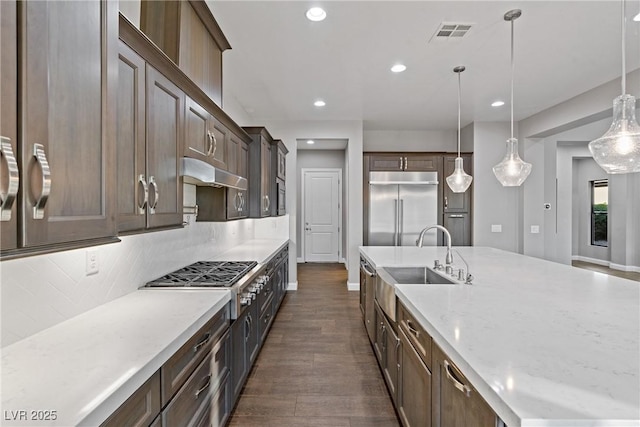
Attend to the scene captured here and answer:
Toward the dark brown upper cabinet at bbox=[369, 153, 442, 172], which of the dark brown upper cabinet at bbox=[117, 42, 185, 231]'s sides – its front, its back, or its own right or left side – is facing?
left

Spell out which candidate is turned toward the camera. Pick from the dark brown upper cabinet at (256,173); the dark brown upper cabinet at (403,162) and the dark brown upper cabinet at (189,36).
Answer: the dark brown upper cabinet at (403,162)

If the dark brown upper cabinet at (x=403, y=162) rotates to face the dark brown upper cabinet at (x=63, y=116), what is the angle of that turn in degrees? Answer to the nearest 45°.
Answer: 0° — it already faces it

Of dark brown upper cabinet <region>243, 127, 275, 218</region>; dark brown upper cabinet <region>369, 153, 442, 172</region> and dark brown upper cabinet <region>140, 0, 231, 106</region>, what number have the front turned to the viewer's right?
2

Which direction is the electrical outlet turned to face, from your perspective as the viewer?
facing the viewer and to the right of the viewer

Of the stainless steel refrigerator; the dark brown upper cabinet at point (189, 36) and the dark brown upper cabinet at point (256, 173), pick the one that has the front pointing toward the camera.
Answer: the stainless steel refrigerator

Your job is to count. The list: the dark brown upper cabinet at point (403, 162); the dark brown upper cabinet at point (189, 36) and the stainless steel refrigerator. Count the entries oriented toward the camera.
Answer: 2

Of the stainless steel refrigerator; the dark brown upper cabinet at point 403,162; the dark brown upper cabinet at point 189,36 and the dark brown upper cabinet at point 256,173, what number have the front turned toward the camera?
2

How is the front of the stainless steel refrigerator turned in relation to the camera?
facing the viewer

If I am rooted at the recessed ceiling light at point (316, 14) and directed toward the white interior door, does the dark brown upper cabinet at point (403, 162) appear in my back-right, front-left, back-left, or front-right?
front-right

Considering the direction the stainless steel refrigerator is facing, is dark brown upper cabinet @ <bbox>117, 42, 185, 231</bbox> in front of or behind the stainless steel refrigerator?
in front

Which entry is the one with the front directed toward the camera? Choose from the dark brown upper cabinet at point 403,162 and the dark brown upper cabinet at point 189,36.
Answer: the dark brown upper cabinet at point 403,162

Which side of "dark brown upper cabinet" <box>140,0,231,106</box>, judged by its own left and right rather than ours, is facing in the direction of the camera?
right

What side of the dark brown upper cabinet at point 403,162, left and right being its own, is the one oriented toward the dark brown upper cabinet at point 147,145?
front

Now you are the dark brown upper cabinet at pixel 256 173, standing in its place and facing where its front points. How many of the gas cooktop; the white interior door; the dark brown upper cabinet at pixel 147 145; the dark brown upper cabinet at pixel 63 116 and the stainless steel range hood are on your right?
4

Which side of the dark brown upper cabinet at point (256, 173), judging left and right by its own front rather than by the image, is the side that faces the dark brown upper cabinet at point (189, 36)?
right

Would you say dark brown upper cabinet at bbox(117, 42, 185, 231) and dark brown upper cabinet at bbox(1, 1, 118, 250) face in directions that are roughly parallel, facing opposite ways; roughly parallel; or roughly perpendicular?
roughly parallel
